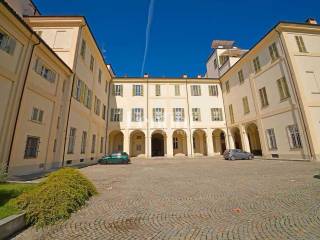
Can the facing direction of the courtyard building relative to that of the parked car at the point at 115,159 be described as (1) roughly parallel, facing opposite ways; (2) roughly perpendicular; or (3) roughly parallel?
roughly perpendicular

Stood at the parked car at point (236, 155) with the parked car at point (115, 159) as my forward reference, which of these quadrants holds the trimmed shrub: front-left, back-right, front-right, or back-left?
front-left

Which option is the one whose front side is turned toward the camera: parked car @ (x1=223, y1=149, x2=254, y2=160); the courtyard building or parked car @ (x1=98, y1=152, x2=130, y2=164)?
the courtyard building

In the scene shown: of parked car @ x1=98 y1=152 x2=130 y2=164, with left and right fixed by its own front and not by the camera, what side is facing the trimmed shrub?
left

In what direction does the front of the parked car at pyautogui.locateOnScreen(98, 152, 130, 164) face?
to the viewer's left

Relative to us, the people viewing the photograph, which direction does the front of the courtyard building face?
facing the viewer

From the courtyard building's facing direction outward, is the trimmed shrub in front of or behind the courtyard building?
in front
